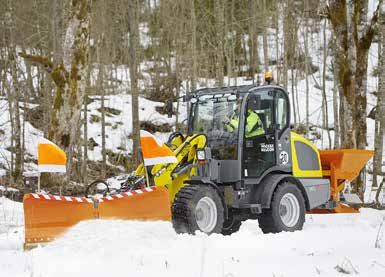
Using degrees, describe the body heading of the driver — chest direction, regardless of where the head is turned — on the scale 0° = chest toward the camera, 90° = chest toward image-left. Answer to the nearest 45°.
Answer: approximately 45°

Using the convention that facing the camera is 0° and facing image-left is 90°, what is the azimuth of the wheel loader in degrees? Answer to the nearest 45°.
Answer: approximately 45°
